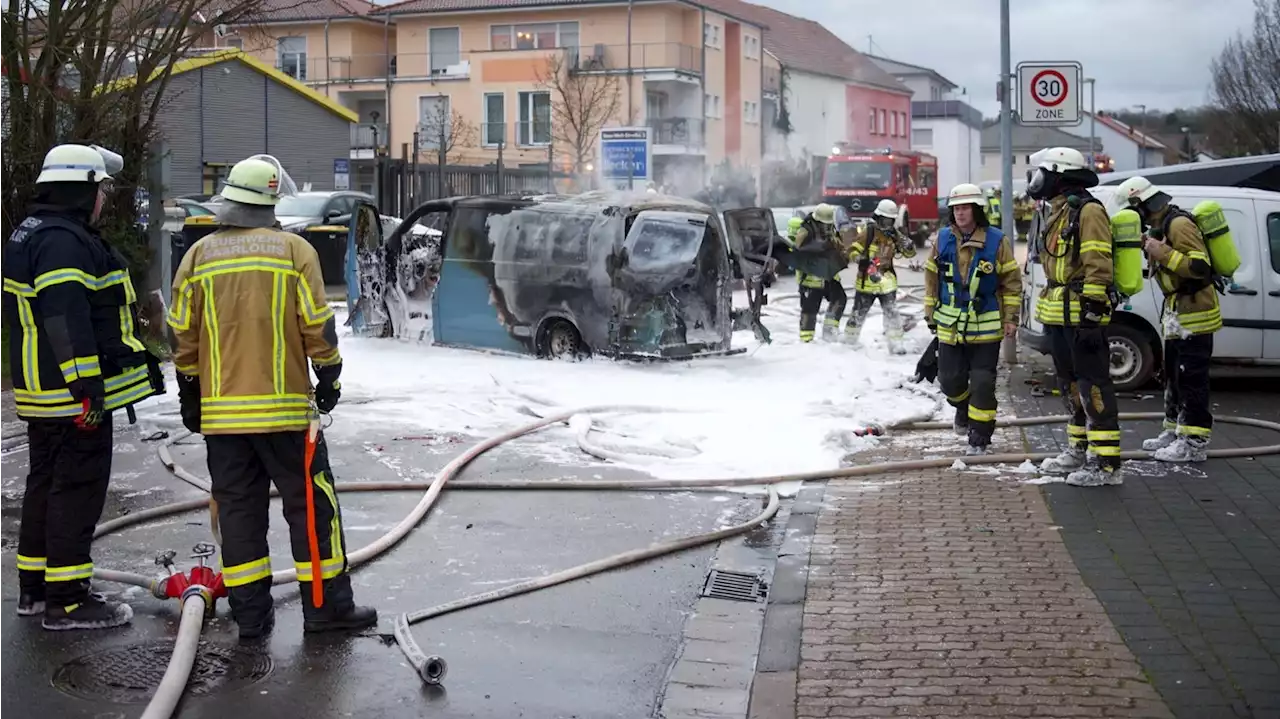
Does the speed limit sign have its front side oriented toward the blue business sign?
no

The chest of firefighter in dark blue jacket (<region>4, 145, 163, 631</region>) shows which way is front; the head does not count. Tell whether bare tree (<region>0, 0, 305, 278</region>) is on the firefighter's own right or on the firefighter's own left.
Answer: on the firefighter's own left

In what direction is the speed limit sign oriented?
toward the camera

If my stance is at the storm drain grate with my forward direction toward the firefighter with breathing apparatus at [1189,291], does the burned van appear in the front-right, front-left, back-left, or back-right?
front-left

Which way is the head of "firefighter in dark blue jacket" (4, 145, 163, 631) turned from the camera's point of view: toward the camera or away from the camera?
away from the camera

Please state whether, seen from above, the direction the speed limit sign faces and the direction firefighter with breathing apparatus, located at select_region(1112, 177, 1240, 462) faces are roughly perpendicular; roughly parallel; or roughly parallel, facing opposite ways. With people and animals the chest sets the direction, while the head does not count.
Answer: roughly perpendicular

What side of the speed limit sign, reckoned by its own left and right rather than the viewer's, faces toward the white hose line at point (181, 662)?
front

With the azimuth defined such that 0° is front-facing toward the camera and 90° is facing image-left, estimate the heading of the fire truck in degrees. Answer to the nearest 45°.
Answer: approximately 45°

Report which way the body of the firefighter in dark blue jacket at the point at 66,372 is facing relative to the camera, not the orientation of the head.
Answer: to the viewer's right

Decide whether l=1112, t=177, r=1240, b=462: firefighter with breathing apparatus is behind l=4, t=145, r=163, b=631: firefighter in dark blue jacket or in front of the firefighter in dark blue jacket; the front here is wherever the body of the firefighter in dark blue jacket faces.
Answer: in front

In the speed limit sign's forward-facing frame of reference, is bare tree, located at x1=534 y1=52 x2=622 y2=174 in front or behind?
behind

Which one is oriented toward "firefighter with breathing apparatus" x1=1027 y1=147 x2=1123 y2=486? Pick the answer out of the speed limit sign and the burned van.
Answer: the speed limit sign
